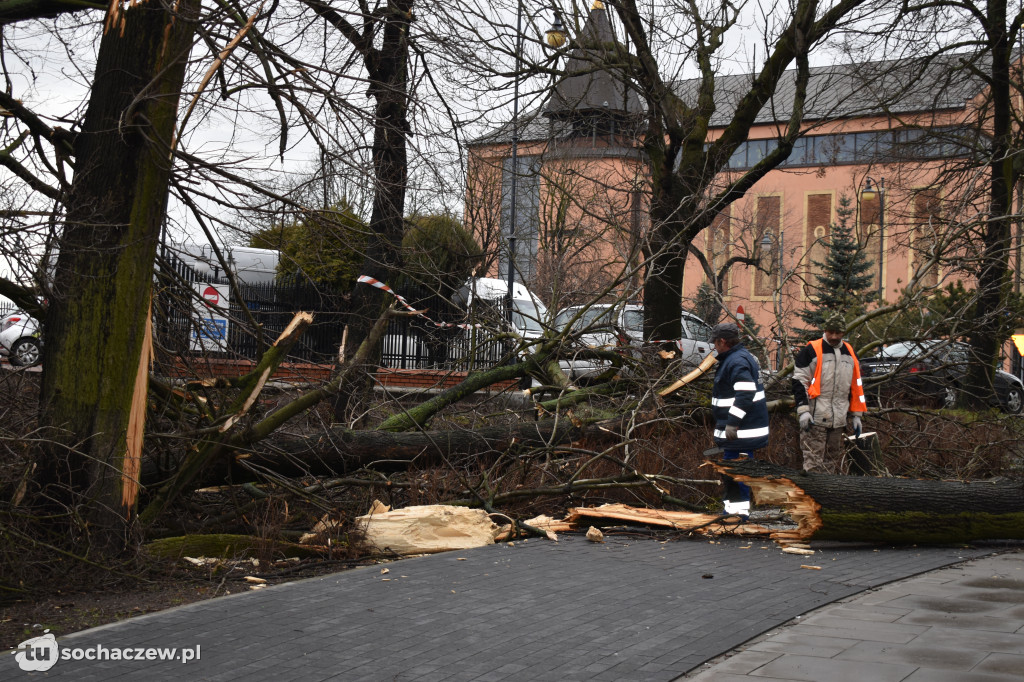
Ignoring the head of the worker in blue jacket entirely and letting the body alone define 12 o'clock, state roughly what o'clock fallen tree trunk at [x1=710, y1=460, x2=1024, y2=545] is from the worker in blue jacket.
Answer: The fallen tree trunk is roughly at 7 o'clock from the worker in blue jacket.

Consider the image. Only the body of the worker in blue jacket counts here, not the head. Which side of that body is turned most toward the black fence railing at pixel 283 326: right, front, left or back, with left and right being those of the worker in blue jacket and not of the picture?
front

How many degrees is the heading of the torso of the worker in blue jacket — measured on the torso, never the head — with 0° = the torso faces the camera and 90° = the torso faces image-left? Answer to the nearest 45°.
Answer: approximately 90°

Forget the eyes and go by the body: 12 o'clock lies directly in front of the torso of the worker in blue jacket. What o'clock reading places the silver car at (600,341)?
The silver car is roughly at 2 o'clock from the worker in blue jacket.

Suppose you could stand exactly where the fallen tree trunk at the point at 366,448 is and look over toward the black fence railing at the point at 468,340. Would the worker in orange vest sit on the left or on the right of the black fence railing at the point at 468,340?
right
